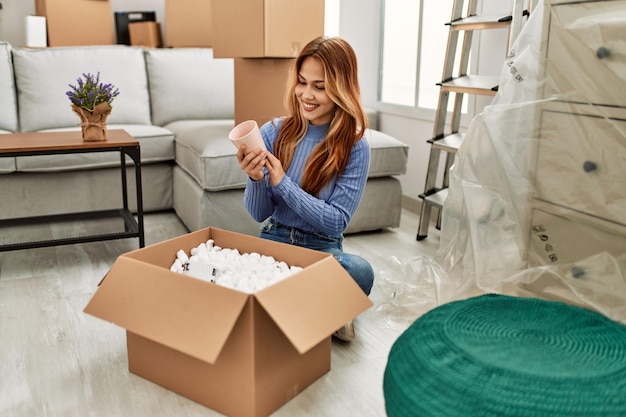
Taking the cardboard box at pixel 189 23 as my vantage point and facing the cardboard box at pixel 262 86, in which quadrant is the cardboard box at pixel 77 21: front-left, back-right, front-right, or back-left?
back-right

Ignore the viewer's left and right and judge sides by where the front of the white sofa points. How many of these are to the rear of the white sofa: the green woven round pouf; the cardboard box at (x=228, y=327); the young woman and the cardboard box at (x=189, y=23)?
1

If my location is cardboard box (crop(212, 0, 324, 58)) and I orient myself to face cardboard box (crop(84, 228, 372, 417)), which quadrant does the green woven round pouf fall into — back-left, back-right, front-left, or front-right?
front-left

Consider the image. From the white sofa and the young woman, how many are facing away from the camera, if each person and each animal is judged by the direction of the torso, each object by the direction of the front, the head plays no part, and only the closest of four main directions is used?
0

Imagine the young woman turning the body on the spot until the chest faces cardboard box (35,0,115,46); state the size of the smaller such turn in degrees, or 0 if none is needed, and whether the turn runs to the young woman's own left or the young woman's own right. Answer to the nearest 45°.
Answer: approximately 90° to the young woman's own right

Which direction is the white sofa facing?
toward the camera

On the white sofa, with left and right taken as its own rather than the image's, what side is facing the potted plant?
front

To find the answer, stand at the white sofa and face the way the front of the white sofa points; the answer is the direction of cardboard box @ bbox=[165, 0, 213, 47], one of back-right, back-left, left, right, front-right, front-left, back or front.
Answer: back

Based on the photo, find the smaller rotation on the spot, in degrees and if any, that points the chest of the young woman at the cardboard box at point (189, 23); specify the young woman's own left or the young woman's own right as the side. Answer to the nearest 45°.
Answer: approximately 135° to the young woman's own right

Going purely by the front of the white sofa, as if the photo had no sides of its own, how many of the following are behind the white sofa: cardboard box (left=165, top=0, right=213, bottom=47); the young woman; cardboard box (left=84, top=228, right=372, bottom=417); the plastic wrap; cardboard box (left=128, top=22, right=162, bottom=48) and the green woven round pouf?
2

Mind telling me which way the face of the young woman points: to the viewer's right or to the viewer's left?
to the viewer's left

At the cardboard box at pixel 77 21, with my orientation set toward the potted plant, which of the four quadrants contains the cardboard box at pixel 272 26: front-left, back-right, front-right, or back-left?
front-left

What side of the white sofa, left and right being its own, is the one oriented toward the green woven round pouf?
front

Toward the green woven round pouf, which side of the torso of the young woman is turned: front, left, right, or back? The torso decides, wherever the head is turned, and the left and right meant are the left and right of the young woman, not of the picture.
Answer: left

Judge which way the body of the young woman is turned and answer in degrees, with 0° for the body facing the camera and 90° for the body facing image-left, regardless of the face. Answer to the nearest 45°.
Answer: approximately 45°

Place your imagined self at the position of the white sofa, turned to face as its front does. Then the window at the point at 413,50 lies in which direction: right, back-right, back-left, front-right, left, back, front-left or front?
left

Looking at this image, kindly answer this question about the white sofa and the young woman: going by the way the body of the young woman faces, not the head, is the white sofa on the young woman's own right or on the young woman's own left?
on the young woman's own right
